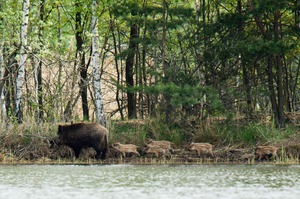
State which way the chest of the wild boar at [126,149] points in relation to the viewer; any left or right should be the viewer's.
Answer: facing to the left of the viewer

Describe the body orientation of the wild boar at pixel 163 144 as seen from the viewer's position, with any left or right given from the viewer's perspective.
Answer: facing to the left of the viewer

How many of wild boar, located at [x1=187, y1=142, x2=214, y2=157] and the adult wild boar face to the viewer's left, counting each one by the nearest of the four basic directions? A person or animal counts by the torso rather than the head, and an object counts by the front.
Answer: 2

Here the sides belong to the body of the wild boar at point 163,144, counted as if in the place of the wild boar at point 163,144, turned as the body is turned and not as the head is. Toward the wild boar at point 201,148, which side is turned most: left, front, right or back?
back

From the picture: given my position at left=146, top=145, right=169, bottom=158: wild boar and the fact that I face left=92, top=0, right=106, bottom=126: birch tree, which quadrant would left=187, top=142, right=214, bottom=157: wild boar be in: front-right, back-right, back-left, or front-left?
back-right

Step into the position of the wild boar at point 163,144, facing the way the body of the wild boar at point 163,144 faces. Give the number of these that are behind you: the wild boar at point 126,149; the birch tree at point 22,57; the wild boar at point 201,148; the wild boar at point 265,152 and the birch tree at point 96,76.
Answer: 2

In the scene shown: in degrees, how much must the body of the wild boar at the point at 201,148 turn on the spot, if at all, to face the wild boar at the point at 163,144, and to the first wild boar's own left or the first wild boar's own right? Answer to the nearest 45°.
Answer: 0° — it already faces it

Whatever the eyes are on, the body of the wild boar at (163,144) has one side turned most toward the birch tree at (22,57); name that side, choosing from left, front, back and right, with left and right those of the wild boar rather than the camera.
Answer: front

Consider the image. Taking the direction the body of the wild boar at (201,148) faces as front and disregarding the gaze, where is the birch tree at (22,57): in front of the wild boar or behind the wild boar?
in front

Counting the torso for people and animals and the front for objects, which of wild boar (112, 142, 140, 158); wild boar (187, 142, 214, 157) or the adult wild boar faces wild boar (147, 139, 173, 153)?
wild boar (187, 142, 214, 157)

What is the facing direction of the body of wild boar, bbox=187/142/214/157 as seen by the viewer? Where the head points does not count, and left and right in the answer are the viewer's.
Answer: facing to the left of the viewer

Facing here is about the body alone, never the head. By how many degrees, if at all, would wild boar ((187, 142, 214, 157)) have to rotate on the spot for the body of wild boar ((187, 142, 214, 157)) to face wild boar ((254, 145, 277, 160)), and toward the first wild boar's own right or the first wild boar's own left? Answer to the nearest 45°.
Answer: approximately 180°

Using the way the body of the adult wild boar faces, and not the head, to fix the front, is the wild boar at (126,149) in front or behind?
behind
